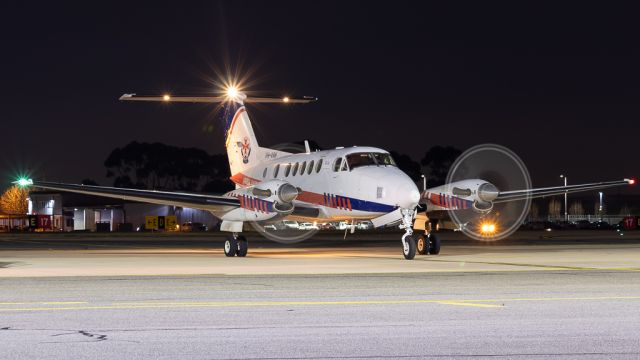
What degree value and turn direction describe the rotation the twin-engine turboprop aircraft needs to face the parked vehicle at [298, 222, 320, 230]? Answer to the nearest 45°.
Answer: approximately 135° to its left

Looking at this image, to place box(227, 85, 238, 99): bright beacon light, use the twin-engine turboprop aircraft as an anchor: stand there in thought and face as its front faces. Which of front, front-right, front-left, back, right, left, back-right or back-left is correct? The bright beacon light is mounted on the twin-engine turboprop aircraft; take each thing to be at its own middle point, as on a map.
back

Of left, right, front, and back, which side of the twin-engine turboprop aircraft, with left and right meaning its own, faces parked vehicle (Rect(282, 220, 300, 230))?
back

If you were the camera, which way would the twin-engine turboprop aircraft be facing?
facing the viewer and to the right of the viewer
